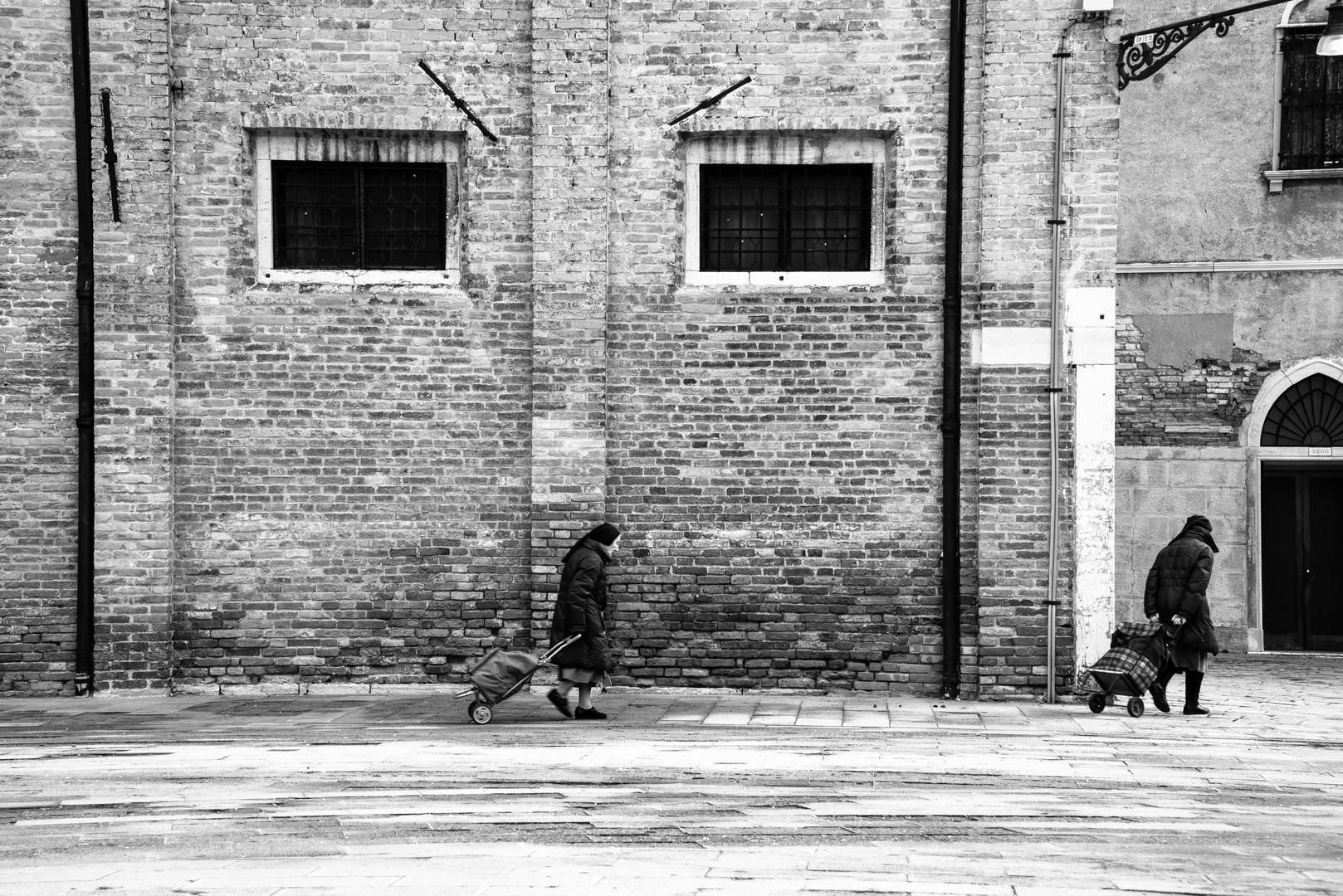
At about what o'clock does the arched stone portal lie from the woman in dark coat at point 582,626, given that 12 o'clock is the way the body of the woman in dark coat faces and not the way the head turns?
The arched stone portal is roughly at 11 o'clock from the woman in dark coat.

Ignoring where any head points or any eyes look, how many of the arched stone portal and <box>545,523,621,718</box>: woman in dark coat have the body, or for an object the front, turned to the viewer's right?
1

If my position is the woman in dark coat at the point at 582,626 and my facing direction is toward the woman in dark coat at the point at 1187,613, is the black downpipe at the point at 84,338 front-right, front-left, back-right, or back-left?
back-left

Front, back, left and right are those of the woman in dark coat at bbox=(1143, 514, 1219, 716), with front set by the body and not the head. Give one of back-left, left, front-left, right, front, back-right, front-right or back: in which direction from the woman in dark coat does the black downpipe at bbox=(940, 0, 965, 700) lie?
back-left

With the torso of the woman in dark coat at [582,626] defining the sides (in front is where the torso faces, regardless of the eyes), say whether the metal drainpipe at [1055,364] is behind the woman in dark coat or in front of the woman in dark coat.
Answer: in front

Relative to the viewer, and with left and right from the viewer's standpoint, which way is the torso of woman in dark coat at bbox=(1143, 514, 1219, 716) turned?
facing away from the viewer and to the right of the viewer

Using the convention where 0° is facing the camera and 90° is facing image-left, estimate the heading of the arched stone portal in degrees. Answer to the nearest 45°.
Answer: approximately 0°

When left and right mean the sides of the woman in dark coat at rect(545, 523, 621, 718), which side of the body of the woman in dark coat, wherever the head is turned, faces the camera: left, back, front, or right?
right

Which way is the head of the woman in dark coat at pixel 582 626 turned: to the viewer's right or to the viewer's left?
to the viewer's right

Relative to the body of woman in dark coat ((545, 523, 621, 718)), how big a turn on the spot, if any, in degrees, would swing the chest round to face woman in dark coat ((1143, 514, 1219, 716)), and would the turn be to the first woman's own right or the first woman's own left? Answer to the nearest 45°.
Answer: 0° — they already face them
